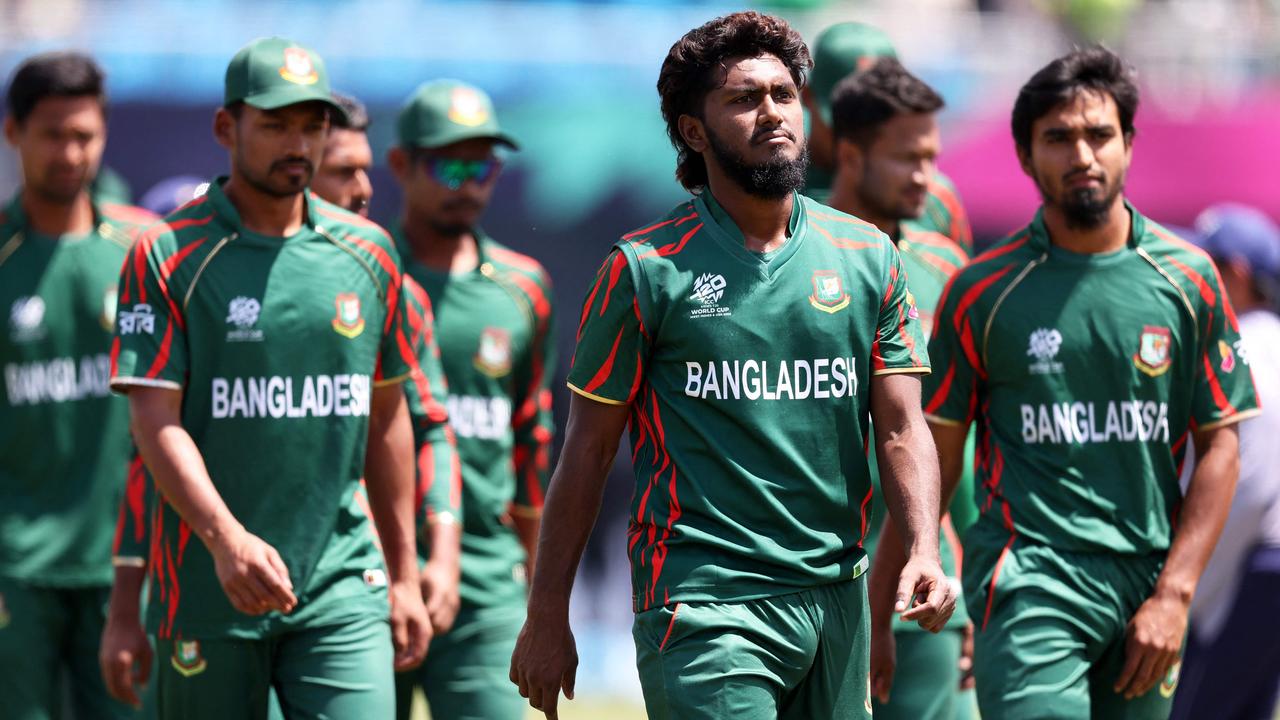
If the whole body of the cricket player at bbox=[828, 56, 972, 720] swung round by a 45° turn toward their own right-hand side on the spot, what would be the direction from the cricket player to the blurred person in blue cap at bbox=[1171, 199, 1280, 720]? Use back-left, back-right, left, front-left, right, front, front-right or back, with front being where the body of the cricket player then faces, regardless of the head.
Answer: back-left

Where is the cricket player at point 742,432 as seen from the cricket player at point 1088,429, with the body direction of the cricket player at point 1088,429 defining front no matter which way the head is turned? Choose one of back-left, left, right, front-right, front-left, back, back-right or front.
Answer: front-right

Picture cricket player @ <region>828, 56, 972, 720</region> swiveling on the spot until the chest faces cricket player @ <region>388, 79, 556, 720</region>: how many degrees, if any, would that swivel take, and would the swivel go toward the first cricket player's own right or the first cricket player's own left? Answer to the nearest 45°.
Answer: approximately 135° to the first cricket player's own right

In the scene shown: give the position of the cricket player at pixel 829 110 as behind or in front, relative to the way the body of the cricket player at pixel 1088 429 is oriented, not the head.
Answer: behind

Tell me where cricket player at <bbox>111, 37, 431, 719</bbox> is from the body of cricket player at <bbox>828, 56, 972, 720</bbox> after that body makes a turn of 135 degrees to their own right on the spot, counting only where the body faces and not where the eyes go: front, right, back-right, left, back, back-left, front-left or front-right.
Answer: front-left

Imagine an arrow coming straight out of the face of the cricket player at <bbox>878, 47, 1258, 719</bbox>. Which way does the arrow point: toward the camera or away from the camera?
toward the camera

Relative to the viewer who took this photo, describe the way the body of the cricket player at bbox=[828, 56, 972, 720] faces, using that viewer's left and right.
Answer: facing the viewer and to the right of the viewer

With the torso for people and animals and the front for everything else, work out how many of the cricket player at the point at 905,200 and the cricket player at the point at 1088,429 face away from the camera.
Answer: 0

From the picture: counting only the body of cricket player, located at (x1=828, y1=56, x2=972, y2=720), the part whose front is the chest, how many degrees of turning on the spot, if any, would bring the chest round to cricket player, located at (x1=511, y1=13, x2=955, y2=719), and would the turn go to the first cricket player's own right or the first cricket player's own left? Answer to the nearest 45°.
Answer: approximately 45° to the first cricket player's own right

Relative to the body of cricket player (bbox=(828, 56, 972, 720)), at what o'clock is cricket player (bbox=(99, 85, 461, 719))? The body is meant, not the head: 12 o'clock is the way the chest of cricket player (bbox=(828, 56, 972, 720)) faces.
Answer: cricket player (bbox=(99, 85, 461, 719)) is roughly at 4 o'clock from cricket player (bbox=(828, 56, 972, 720)).

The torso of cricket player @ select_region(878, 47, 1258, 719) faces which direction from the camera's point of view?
toward the camera

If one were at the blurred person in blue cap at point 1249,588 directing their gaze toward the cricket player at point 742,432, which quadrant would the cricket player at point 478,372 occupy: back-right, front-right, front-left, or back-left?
front-right
